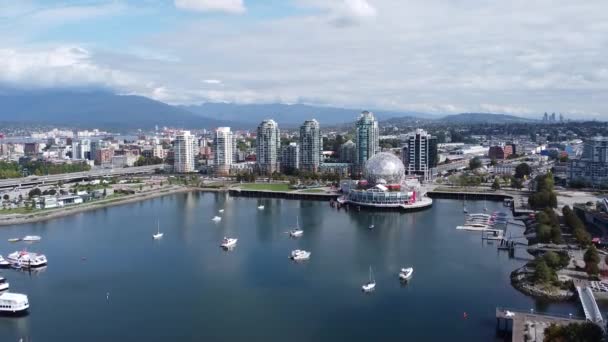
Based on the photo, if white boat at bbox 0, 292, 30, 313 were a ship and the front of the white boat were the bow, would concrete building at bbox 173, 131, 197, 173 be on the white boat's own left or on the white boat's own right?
on the white boat's own left

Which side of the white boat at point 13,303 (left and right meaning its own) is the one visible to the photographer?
right

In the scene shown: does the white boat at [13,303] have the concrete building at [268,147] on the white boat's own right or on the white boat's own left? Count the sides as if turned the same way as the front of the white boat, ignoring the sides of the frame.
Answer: on the white boat's own left

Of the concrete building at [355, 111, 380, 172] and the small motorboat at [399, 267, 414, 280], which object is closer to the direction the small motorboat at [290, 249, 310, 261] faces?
the small motorboat

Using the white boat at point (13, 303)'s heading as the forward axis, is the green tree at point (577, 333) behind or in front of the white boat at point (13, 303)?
in front
